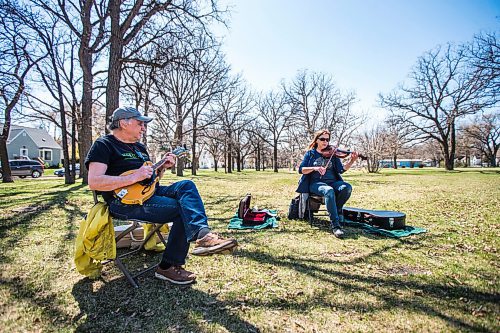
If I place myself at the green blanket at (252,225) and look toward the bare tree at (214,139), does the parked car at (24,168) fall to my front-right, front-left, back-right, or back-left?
front-left

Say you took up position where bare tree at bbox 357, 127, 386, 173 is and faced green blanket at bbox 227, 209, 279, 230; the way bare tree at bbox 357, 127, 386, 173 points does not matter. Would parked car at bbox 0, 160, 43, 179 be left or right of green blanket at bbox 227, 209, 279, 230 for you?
right

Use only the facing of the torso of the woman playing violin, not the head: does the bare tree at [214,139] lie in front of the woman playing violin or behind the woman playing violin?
behind

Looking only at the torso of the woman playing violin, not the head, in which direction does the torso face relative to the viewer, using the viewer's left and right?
facing the viewer and to the right of the viewer

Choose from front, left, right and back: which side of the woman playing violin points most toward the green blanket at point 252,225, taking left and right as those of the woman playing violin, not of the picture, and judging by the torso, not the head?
right

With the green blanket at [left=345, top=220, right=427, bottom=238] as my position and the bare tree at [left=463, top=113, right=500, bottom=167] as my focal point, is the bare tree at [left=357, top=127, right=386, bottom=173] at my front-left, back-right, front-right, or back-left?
front-left

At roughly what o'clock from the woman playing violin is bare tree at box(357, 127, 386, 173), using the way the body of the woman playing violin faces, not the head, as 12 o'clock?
The bare tree is roughly at 8 o'clock from the woman playing violin.
